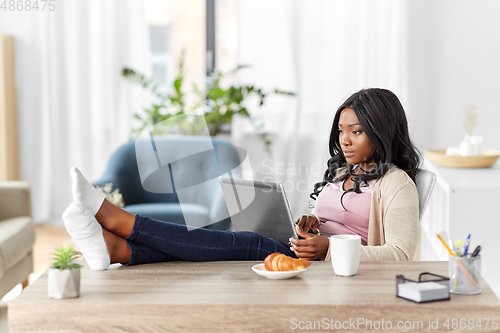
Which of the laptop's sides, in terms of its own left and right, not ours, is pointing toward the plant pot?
back

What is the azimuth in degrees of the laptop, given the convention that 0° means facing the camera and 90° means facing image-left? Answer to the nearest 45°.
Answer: approximately 225°

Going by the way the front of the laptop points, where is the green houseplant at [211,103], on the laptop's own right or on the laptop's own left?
on the laptop's own left

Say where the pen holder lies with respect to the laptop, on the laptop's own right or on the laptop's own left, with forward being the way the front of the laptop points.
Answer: on the laptop's own right

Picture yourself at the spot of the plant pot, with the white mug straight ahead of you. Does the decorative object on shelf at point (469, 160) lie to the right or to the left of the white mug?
left
